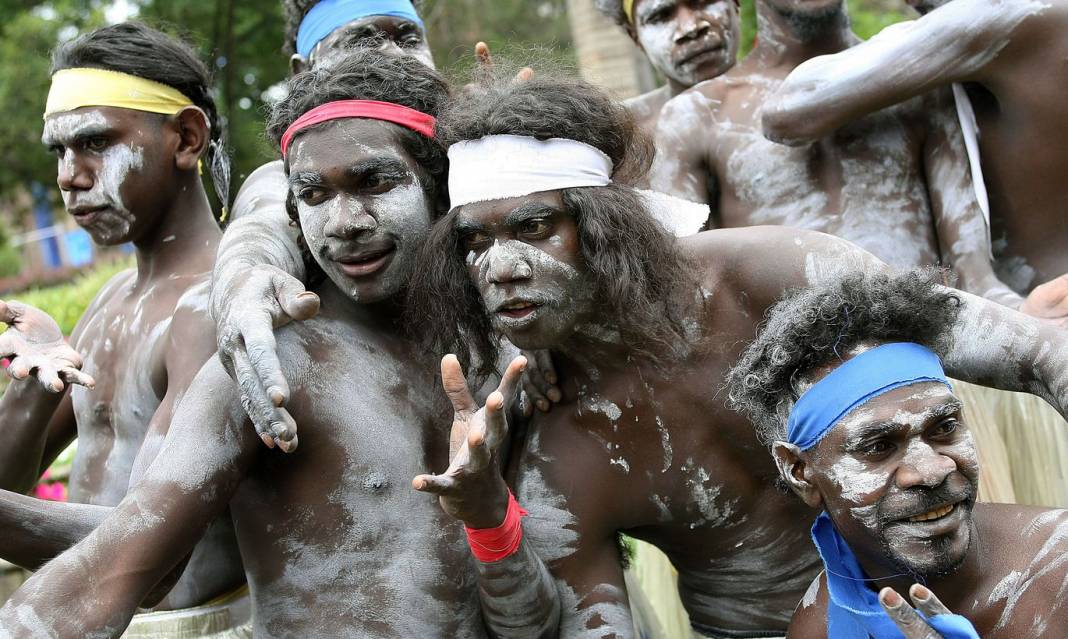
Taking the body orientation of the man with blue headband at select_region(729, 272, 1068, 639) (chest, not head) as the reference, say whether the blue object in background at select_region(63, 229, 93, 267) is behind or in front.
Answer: behind

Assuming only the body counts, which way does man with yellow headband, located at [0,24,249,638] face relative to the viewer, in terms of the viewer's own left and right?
facing the viewer and to the left of the viewer

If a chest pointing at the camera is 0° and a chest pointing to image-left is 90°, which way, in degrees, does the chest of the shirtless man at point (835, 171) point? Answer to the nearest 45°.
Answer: approximately 0°

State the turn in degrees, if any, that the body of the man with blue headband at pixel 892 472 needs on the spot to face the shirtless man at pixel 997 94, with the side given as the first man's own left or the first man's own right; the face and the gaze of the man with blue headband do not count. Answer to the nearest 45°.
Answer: approximately 135° to the first man's own left

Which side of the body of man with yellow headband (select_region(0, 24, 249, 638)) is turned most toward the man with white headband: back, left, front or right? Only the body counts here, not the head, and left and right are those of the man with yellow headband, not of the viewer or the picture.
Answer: left

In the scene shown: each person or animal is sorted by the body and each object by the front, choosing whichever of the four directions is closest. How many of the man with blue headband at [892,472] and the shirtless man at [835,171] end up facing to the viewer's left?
0

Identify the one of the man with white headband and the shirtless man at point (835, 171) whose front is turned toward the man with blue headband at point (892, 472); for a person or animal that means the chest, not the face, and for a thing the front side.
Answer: the shirtless man

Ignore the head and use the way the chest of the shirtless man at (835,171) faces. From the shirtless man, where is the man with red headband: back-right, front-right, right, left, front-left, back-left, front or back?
front-right

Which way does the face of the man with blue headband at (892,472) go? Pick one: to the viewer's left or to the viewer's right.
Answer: to the viewer's right
